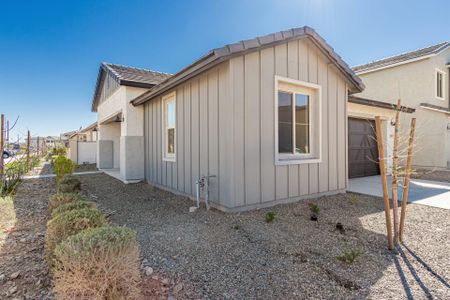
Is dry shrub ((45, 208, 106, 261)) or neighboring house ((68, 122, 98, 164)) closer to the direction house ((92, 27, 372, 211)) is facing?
the dry shrub
